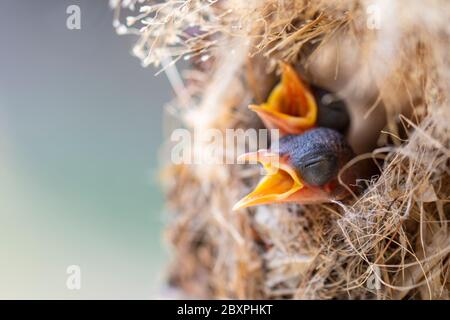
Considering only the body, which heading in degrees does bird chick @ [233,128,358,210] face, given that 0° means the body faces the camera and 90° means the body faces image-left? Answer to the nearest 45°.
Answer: approximately 90°
